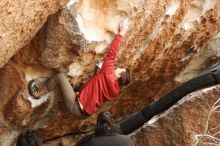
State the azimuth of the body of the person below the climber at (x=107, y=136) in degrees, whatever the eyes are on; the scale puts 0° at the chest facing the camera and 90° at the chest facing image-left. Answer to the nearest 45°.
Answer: approximately 180°
